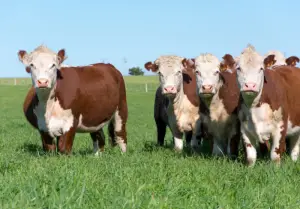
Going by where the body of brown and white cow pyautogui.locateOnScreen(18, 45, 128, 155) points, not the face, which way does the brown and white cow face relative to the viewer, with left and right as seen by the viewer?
facing the viewer and to the left of the viewer

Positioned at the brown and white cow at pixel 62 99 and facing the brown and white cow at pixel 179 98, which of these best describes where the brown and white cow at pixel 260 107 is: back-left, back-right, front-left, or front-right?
front-right

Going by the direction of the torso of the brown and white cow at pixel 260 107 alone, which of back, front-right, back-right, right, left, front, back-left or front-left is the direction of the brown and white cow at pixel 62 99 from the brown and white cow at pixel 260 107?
front-right

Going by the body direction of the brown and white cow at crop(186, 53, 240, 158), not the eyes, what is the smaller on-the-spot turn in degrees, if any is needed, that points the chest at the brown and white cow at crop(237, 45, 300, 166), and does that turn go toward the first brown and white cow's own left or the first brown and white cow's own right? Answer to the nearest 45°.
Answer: approximately 45° to the first brown and white cow's own left

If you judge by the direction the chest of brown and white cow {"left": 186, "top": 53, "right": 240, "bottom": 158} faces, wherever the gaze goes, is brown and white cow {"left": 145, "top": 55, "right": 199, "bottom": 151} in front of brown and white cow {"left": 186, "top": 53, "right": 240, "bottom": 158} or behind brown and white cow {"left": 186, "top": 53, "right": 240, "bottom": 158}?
behind

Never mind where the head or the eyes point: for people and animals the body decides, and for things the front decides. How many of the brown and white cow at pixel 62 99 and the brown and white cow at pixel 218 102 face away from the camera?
0

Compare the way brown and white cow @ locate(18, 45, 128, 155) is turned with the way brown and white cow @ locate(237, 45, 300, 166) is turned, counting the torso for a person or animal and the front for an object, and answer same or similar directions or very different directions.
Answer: same or similar directions

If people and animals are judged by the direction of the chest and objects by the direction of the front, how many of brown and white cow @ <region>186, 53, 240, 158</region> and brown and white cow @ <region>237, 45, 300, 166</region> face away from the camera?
0

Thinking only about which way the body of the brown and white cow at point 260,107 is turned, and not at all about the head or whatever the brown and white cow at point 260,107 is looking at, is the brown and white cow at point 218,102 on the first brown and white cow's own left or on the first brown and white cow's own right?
on the first brown and white cow's own right

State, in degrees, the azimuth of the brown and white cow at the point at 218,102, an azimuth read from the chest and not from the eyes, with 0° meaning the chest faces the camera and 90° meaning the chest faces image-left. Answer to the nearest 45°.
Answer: approximately 0°

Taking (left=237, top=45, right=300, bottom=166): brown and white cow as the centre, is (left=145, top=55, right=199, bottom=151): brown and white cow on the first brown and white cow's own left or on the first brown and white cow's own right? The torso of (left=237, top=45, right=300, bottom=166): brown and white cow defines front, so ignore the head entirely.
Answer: on the first brown and white cow's own right

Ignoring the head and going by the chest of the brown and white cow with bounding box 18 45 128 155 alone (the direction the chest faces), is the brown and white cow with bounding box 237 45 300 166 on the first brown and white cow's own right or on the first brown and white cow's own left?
on the first brown and white cow's own left

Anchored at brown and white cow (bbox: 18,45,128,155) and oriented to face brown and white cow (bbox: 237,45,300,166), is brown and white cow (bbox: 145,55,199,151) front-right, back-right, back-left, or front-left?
front-left

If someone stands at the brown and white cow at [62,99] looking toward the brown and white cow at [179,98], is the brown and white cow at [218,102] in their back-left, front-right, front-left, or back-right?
front-right

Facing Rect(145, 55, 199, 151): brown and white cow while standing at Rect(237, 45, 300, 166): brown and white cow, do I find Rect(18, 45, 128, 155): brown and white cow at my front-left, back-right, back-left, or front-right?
front-left

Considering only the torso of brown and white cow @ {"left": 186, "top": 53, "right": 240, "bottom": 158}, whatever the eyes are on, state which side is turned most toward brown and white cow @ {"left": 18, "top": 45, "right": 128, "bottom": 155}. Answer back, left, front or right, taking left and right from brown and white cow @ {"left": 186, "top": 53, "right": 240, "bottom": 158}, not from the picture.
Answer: right

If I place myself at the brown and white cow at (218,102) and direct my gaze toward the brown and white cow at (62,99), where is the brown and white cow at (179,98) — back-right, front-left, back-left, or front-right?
front-right
